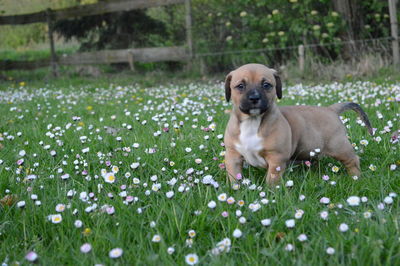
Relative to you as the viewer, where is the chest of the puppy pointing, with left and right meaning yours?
facing the viewer and to the left of the viewer

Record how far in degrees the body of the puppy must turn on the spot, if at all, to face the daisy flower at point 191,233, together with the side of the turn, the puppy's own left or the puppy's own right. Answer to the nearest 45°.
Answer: approximately 45° to the puppy's own left

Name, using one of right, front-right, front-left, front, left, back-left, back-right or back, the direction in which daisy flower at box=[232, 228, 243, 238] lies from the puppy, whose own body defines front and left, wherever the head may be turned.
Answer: front-left

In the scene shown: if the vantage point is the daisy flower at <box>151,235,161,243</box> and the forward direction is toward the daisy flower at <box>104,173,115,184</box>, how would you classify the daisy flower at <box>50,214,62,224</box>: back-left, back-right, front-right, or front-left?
front-left

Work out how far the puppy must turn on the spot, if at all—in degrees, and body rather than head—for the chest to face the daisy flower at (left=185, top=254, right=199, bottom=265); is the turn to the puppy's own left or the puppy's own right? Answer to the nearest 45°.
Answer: approximately 45° to the puppy's own left

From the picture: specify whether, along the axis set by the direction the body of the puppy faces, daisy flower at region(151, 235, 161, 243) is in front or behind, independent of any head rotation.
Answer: in front
